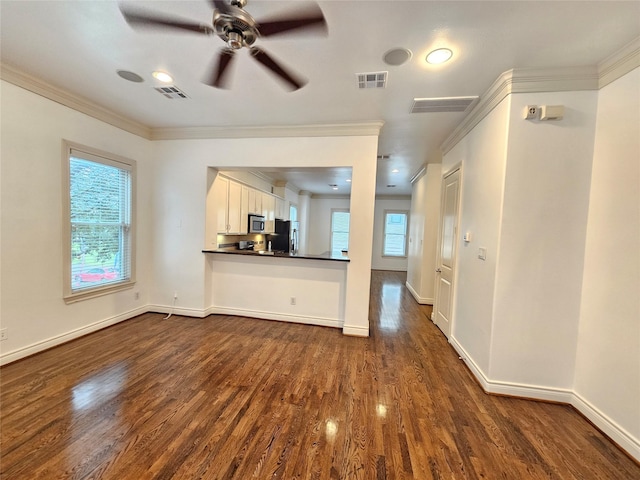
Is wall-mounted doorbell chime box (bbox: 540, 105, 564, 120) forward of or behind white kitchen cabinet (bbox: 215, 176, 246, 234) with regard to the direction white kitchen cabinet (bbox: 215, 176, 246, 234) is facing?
forward

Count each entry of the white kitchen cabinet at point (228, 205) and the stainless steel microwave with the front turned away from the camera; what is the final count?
0

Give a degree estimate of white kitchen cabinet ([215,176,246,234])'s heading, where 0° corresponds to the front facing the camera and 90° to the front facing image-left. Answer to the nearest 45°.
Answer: approximately 315°

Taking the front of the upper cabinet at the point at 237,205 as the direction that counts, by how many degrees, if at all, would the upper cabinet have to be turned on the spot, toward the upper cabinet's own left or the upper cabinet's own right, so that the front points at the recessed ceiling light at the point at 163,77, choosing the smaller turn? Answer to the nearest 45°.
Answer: approximately 45° to the upper cabinet's own right

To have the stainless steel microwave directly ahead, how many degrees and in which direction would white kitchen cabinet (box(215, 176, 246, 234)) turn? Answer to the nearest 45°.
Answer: approximately 90° to its left

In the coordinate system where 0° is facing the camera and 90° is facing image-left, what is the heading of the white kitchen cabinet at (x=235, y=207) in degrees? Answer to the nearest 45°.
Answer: approximately 315°

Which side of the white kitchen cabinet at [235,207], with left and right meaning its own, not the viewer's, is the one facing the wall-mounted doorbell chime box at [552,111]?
front

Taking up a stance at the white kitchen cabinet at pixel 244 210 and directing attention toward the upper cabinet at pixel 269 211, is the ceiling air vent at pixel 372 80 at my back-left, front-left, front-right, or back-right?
back-right

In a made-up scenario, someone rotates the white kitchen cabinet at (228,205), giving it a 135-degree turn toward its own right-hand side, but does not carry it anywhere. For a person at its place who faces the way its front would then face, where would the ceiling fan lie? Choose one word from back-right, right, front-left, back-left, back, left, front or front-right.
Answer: left

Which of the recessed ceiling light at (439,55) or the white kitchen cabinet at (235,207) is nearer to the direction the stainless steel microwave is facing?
the recessed ceiling light
